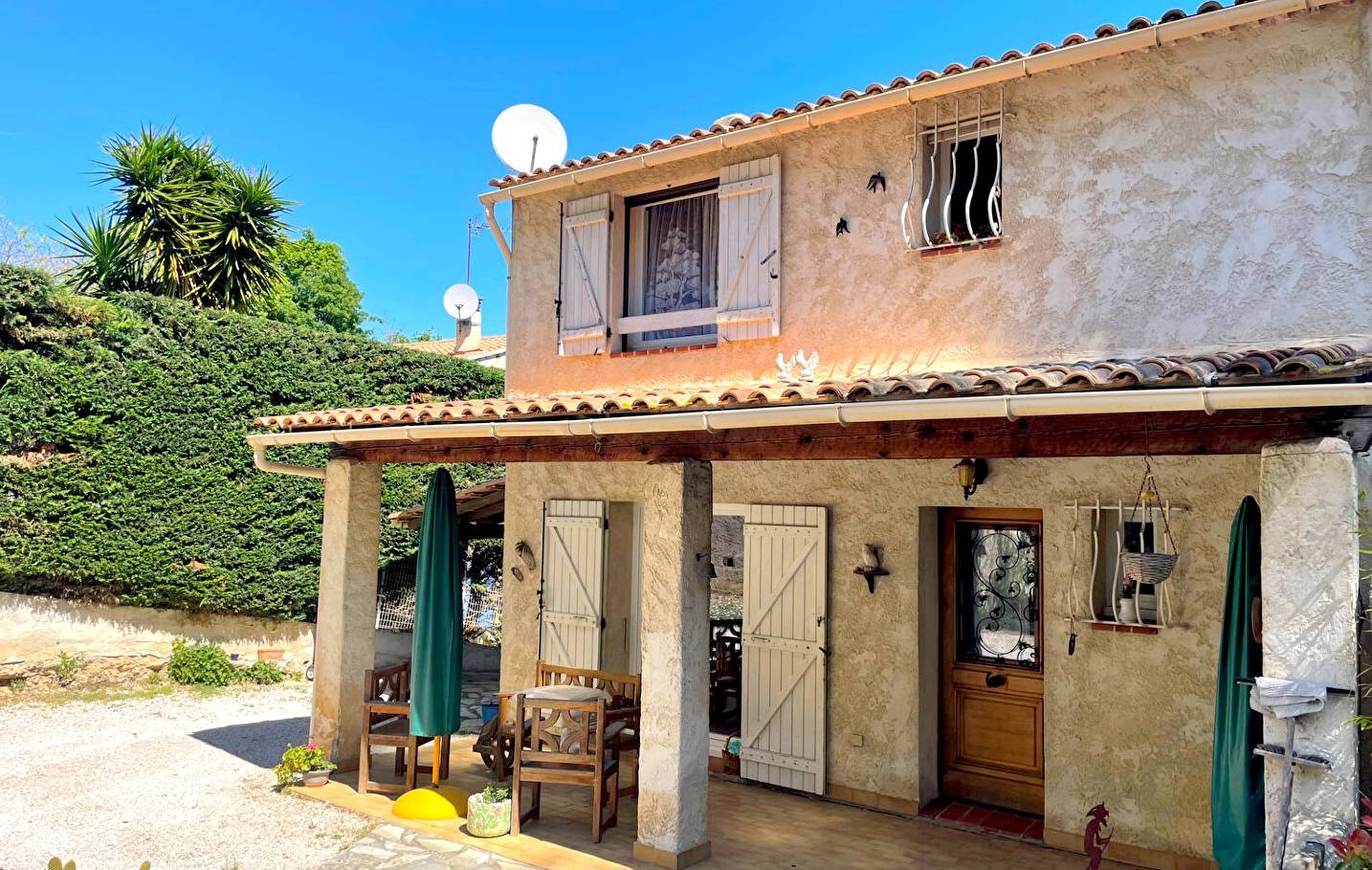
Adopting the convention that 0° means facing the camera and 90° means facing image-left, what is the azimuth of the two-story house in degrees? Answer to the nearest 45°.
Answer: approximately 45°

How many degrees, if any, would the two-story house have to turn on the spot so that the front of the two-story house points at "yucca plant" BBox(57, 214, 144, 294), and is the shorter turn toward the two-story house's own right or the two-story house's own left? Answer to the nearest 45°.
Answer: approximately 90° to the two-story house's own right

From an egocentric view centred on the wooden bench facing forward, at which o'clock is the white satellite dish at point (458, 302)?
The white satellite dish is roughly at 4 o'clock from the wooden bench.

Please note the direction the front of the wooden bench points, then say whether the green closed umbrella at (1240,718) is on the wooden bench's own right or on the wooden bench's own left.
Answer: on the wooden bench's own left

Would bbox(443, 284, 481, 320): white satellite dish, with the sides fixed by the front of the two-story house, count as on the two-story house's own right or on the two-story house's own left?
on the two-story house's own right

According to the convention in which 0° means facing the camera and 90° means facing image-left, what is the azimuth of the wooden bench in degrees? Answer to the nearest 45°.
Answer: approximately 45°

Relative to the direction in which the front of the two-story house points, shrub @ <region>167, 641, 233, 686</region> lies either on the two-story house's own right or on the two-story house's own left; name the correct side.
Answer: on the two-story house's own right
